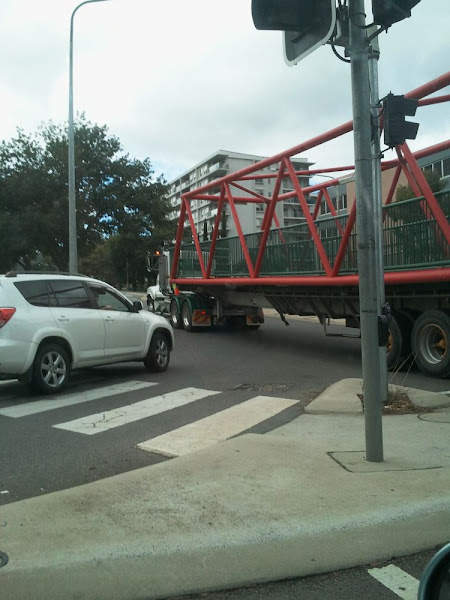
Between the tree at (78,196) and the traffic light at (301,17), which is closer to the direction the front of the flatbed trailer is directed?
the tree

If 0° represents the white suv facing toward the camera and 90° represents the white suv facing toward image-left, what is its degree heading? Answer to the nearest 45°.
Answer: approximately 225°

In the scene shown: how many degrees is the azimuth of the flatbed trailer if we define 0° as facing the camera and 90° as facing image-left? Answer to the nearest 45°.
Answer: approximately 135°

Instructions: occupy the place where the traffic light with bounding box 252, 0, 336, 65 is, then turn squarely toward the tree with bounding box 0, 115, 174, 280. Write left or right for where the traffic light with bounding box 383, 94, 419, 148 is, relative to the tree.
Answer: right

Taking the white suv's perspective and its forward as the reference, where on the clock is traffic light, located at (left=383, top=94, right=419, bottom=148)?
The traffic light is roughly at 3 o'clock from the white suv.

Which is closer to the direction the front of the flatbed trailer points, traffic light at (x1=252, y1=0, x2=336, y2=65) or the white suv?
the white suv

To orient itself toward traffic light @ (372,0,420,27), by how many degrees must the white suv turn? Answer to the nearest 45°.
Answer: approximately 90° to its right

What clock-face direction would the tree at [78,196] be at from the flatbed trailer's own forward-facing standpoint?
The tree is roughly at 12 o'clock from the flatbed trailer.

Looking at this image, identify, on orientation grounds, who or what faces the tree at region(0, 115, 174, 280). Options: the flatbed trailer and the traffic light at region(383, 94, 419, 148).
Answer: the flatbed trailer

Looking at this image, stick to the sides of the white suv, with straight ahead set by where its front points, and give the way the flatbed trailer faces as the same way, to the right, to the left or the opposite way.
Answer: to the left

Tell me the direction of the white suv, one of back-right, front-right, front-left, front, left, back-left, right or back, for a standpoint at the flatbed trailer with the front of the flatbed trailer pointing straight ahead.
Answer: left
